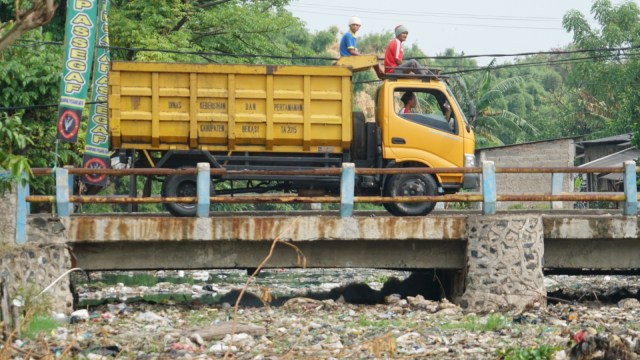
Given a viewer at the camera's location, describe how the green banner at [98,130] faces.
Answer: facing the viewer

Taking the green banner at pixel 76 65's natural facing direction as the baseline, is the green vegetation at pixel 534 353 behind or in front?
in front

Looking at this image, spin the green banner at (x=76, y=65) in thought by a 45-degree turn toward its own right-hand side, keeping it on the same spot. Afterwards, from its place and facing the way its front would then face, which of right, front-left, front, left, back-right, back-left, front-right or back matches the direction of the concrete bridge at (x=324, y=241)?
left

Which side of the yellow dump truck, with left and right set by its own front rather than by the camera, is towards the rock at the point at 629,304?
front

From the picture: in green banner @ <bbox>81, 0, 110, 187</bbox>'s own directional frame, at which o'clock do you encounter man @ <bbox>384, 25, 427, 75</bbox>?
The man is roughly at 8 o'clock from the green banner.

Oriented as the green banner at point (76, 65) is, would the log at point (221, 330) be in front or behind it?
in front

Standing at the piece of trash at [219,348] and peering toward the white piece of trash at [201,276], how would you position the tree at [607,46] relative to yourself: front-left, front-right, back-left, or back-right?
front-right

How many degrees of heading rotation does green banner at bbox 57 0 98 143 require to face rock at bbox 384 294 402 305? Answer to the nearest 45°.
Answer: approximately 45° to its left

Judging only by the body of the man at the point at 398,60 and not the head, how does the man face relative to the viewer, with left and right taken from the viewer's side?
facing to the right of the viewer

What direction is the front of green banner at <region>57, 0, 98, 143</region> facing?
toward the camera

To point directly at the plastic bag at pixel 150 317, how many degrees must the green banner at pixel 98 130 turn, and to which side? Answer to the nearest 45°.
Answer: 0° — it already faces it

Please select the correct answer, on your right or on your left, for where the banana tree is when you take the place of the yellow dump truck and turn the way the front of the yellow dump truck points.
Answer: on your left

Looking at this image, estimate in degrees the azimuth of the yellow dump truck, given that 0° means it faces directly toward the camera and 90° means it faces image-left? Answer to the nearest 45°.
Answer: approximately 270°

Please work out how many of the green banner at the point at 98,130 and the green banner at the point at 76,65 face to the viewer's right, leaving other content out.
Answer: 0

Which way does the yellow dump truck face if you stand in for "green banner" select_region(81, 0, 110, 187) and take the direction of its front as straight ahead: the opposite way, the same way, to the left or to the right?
to the left

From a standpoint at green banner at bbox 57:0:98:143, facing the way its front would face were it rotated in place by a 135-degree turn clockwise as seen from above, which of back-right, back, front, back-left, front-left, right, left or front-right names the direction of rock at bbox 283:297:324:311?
back
